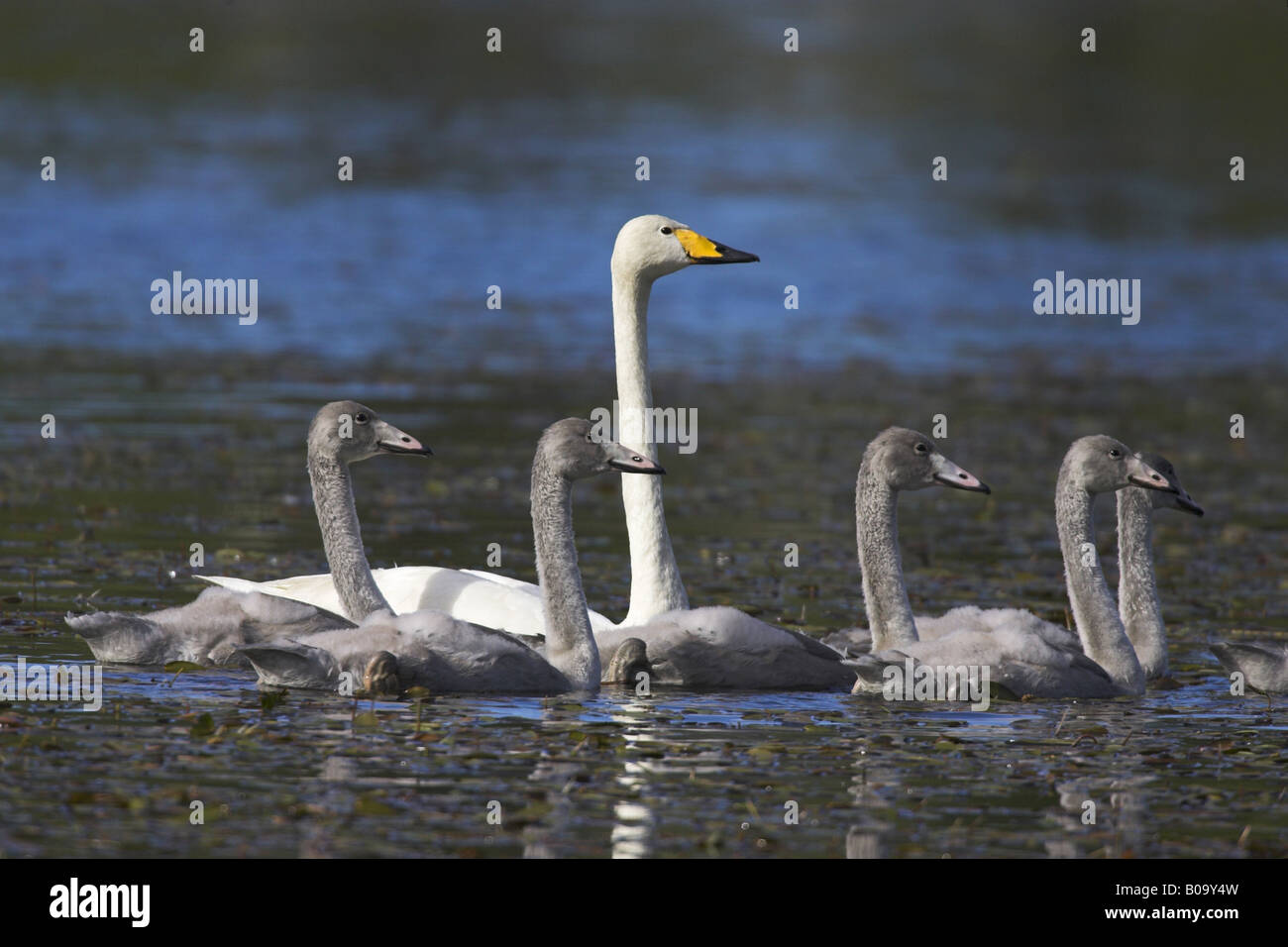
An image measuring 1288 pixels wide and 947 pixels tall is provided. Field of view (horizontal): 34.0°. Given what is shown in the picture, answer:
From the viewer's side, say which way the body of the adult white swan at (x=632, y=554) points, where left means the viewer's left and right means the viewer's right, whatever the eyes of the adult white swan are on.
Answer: facing to the right of the viewer
